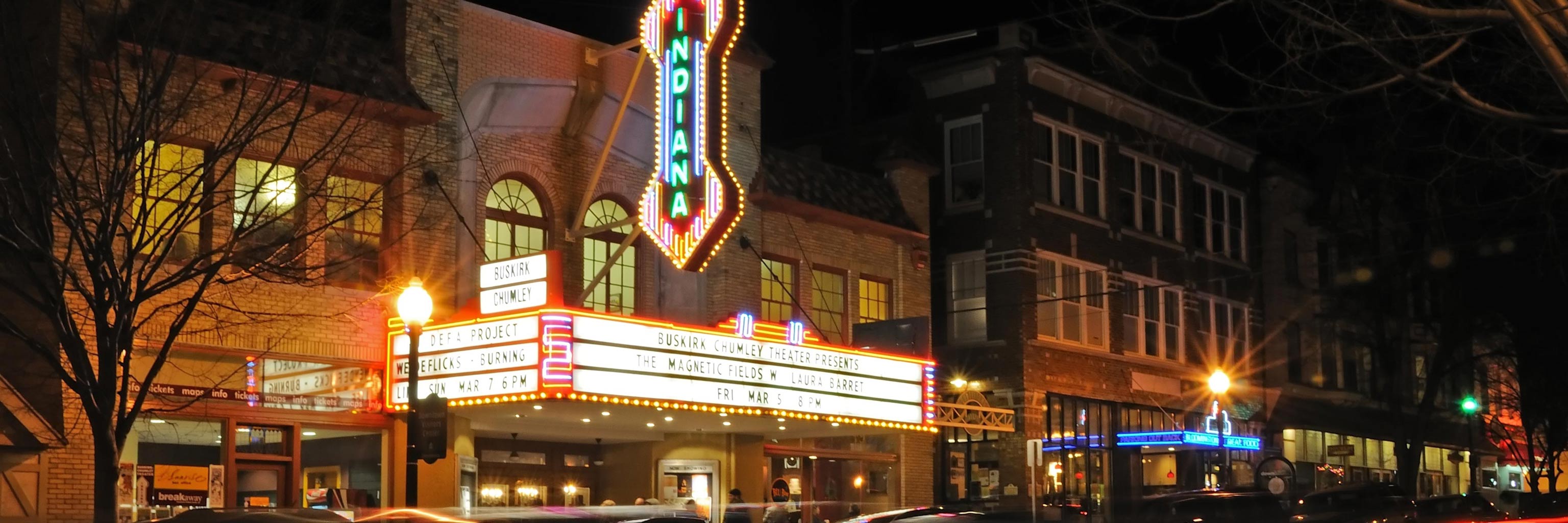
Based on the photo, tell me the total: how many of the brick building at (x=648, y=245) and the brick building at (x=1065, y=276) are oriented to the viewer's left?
0

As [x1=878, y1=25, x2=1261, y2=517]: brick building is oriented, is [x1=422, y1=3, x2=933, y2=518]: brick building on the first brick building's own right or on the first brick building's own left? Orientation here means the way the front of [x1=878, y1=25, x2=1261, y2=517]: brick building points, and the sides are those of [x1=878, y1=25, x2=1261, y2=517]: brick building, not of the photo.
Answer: on the first brick building's own right

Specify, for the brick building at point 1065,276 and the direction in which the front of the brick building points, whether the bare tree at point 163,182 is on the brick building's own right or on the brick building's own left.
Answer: on the brick building's own right

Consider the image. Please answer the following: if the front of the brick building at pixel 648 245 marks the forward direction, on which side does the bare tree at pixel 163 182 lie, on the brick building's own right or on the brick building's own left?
on the brick building's own right

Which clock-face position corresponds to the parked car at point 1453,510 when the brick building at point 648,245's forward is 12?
The parked car is roughly at 10 o'clock from the brick building.

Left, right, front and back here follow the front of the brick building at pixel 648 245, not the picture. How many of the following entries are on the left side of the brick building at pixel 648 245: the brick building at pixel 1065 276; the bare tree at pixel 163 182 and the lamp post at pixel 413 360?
1

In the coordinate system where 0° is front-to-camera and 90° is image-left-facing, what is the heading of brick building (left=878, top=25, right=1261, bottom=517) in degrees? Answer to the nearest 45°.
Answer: approximately 315°

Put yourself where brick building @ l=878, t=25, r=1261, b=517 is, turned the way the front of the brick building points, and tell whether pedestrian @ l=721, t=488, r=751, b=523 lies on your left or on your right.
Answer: on your right

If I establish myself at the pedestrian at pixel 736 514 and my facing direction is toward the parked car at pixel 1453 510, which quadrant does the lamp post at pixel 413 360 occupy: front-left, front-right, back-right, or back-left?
back-right

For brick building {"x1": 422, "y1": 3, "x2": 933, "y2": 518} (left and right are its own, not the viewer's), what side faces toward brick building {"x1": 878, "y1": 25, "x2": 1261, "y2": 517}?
left
